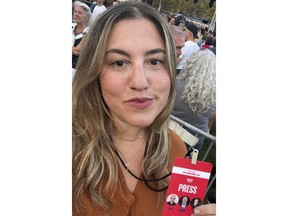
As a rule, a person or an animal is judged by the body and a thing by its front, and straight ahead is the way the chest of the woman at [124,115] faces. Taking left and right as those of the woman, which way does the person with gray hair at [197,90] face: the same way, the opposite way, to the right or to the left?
the opposite way

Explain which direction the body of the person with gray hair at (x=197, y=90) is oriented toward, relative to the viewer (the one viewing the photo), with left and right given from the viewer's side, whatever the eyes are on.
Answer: facing away from the viewer

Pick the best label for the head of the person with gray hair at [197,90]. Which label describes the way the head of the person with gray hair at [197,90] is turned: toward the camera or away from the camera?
away from the camera

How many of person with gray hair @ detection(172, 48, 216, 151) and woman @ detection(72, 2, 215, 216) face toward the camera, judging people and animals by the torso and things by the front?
1

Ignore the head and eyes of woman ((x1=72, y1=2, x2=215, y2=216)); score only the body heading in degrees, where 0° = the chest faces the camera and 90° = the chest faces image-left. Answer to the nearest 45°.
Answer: approximately 0°
